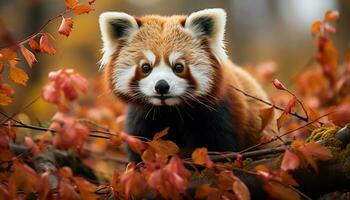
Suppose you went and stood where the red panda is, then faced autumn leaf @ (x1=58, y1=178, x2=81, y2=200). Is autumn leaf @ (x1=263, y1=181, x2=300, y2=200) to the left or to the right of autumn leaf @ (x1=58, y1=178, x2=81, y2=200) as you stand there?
left

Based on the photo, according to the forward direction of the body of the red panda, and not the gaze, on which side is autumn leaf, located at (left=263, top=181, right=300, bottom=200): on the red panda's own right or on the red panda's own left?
on the red panda's own left

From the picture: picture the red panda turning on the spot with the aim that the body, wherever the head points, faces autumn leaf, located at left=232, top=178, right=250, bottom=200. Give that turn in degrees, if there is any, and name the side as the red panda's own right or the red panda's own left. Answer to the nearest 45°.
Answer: approximately 45° to the red panda's own left

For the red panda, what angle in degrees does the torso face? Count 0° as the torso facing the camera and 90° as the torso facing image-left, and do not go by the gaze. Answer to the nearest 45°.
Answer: approximately 45°

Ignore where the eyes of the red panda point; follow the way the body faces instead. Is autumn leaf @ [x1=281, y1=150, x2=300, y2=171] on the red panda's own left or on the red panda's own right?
on the red panda's own left

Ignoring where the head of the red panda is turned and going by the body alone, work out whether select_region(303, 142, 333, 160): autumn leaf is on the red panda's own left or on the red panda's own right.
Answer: on the red panda's own left
